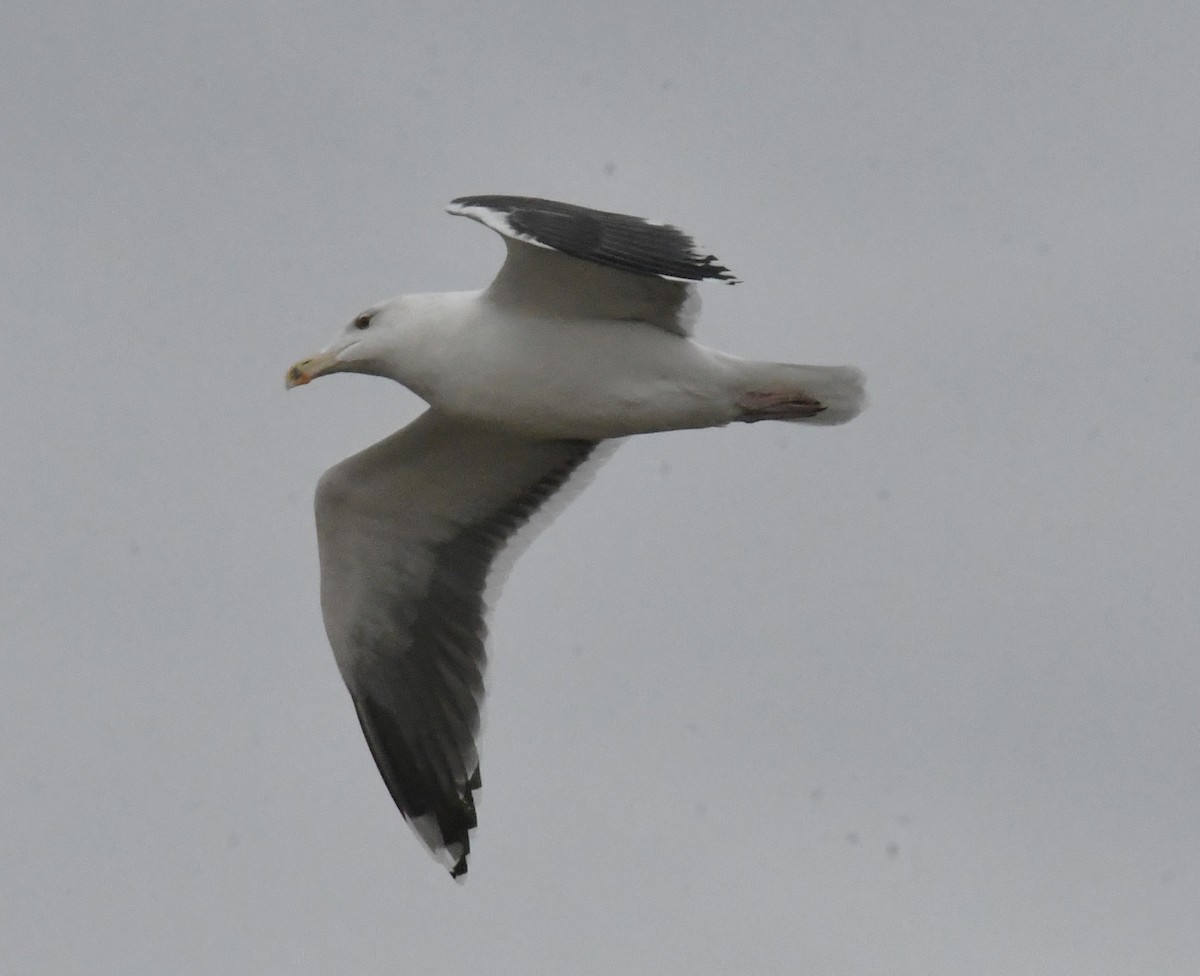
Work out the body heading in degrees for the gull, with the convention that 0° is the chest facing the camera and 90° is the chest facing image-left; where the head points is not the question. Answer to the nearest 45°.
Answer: approximately 90°
